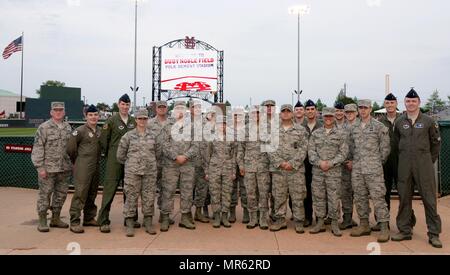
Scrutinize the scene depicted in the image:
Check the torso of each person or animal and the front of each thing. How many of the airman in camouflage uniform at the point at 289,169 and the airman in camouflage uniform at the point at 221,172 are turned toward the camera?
2

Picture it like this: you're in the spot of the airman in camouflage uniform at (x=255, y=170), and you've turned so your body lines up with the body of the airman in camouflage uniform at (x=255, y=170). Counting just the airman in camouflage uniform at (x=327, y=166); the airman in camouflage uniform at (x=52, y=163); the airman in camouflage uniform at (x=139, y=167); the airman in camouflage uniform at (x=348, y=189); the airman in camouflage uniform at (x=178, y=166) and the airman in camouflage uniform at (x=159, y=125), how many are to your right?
4

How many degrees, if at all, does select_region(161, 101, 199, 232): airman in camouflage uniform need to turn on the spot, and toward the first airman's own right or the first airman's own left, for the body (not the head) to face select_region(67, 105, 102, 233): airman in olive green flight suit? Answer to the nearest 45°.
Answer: approximately 90° to the first airman's own right

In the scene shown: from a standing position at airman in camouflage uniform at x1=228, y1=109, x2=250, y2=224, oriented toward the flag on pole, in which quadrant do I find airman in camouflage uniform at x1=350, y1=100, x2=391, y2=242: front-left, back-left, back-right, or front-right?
back-right

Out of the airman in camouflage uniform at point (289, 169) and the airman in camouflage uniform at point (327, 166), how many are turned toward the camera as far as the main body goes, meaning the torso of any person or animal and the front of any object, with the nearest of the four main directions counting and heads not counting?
2

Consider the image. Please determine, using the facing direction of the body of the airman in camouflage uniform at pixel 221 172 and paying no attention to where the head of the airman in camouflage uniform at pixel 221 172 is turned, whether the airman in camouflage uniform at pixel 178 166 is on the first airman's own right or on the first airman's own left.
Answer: on the first airman's own right

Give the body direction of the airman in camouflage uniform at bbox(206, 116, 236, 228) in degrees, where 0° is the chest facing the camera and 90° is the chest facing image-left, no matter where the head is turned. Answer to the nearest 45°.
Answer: approximately 0°

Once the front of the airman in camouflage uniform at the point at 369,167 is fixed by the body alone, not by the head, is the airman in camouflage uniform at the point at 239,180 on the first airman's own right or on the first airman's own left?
on the first airman's own right

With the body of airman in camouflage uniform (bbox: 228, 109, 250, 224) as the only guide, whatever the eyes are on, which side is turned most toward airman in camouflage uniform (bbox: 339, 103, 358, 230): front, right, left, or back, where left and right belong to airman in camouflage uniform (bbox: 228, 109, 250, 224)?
left

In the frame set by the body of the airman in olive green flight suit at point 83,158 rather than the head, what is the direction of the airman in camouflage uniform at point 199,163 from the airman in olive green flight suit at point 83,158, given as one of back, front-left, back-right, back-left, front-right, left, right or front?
front-left
